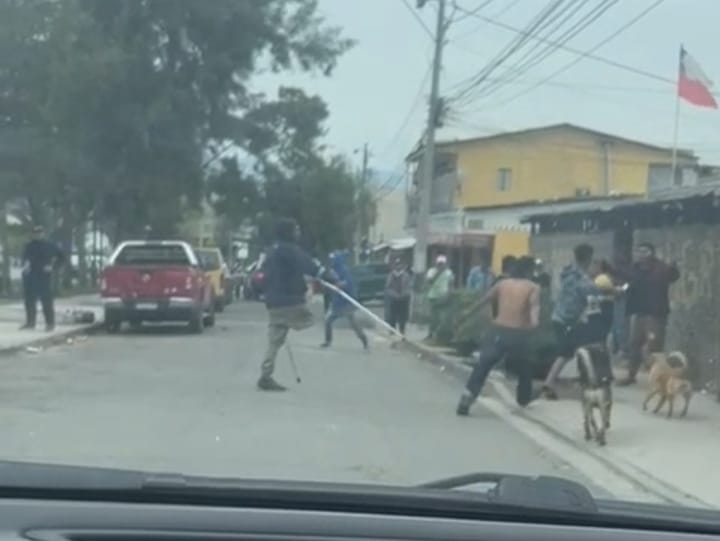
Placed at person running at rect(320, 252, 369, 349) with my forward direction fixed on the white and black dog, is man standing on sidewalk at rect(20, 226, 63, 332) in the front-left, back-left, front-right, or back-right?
back-right

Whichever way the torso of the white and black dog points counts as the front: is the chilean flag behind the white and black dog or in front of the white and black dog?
in front

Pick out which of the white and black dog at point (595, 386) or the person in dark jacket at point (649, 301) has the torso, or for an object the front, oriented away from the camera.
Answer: the white and black dog

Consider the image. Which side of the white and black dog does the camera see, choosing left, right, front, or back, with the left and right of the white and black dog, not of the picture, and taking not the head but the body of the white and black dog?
back

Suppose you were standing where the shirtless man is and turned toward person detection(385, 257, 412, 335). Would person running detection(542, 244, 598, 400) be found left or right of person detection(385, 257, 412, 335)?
right

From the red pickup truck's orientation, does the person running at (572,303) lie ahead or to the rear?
to the rear

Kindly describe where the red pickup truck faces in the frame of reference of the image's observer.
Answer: facing away from the viewer
